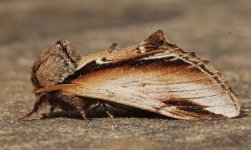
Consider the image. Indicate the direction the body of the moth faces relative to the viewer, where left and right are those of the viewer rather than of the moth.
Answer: facing to the left of the viewer
